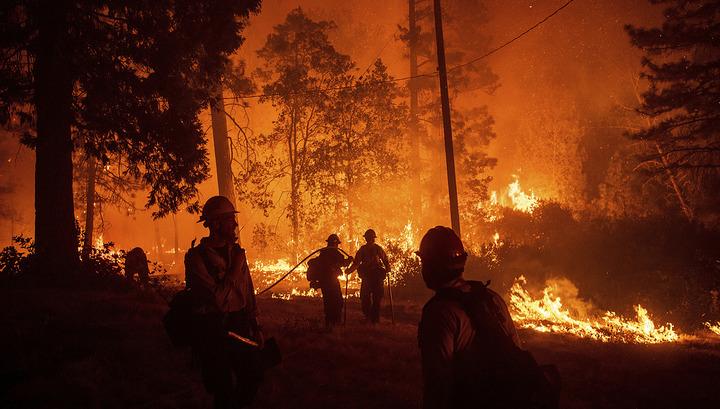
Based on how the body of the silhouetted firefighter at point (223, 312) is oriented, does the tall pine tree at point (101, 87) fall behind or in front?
behind

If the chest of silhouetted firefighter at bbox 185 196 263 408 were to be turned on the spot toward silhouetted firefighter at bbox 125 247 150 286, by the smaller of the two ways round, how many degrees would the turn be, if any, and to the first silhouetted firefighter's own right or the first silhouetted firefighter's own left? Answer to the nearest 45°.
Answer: approximately 135° to the first silhouetted firefighter's own left

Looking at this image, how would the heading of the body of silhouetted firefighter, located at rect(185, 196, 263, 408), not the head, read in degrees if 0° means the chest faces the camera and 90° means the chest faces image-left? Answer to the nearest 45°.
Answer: approximately 315°

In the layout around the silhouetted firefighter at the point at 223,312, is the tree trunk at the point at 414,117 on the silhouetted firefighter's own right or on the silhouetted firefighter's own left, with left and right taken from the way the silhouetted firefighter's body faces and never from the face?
on the silhouetted firefighter's own left

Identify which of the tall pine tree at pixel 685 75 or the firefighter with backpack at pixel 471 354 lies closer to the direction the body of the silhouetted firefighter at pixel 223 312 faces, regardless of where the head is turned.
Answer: the firefighter with backpack

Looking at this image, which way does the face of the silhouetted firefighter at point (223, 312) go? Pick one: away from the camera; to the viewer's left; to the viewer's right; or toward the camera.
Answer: to the viewer's right
